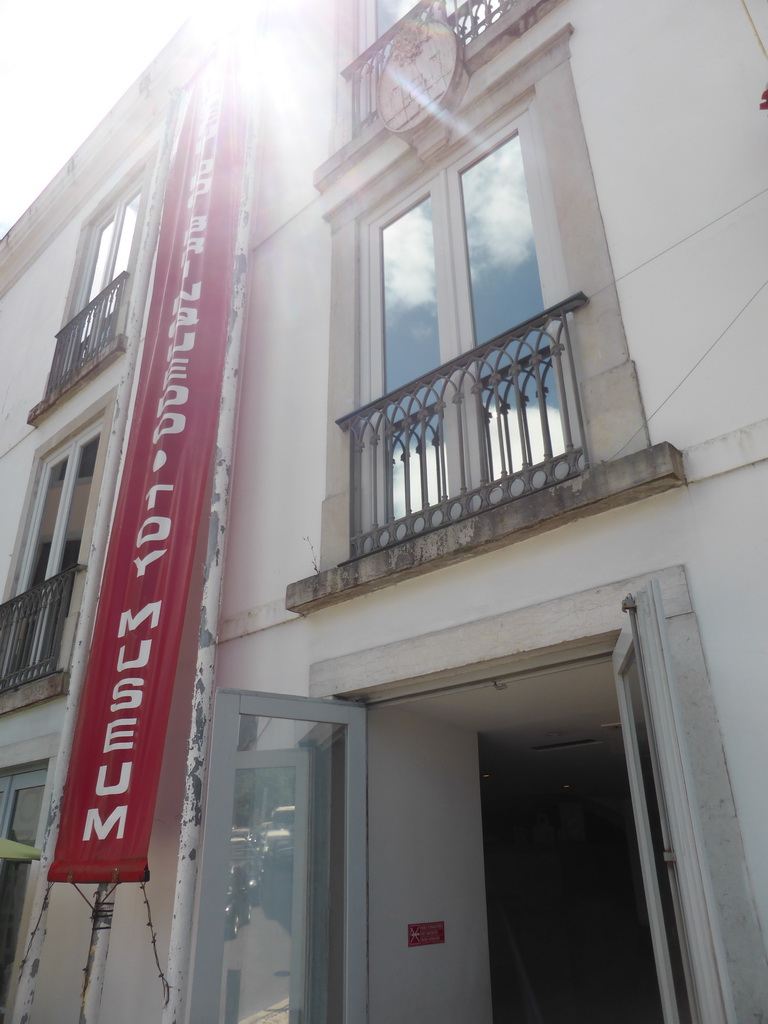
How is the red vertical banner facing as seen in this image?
toward the camera

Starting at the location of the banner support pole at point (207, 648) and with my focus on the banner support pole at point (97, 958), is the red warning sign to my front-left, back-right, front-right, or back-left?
back-right
